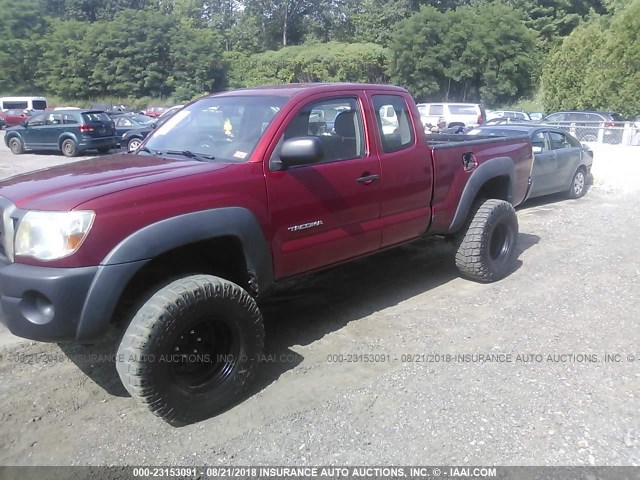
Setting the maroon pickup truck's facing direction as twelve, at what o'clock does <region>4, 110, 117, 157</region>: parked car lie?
The parked car is roughly at 4 o'clock from the maroon pickup truck.

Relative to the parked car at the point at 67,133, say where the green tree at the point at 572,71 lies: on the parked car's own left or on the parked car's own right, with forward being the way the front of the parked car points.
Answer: on the parked car's own right

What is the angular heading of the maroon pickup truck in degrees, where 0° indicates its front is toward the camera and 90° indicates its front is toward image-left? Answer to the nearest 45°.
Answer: approximately 45°

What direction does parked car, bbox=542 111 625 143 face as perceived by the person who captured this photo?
facing away from the viewer and to the left of the viewer

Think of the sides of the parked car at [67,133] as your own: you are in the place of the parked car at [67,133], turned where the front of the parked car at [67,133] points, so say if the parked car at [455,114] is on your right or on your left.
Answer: on your right

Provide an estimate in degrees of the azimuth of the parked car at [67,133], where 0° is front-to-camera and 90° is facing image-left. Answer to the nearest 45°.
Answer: approximately 135°

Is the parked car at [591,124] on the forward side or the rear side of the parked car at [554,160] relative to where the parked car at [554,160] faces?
on the rear side

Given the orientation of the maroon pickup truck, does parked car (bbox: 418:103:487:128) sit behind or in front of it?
behind
